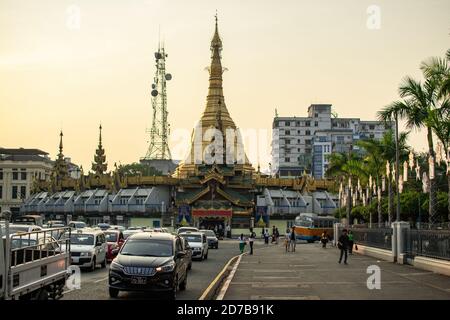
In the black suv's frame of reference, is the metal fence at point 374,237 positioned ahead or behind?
behind

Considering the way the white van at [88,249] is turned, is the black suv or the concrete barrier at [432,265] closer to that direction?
the black suv

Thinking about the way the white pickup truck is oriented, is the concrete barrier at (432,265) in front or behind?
behind

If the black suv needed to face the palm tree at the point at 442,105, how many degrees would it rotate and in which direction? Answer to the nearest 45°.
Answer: approximately 180°

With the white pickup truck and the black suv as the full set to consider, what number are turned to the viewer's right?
0

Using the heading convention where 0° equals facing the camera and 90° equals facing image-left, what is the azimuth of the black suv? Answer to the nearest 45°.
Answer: approximately 45°

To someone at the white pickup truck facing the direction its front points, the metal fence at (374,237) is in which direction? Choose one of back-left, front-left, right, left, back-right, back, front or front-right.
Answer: back

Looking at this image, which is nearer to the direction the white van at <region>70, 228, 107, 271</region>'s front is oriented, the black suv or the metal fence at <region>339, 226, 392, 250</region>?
the black suv

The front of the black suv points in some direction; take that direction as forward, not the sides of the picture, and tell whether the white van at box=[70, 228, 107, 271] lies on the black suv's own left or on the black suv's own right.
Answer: on the black suv's own right

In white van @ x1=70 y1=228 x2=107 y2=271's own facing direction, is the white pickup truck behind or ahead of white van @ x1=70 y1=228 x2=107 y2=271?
ahead

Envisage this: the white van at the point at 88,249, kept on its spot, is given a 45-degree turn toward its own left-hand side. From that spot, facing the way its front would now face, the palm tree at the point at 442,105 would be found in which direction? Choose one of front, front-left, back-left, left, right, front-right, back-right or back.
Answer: left

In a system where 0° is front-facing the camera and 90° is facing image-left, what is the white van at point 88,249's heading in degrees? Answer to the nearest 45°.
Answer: approximately 45°

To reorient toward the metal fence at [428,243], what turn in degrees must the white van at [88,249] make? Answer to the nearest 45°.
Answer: approximately 135° to its left
